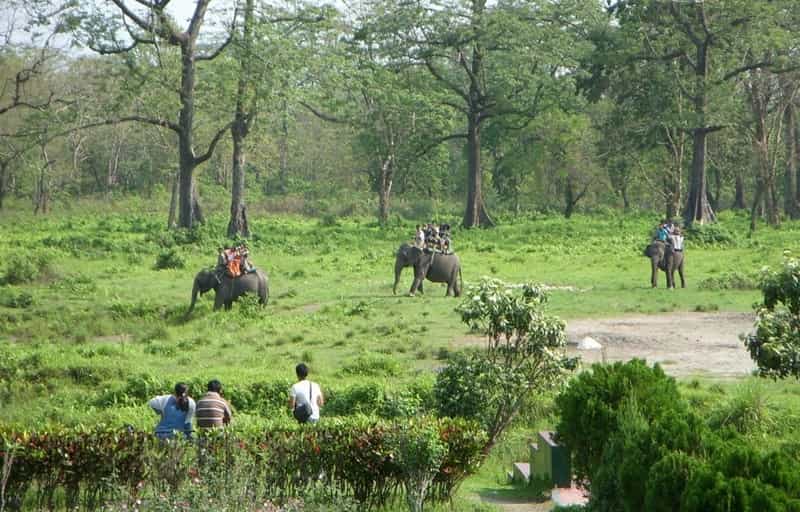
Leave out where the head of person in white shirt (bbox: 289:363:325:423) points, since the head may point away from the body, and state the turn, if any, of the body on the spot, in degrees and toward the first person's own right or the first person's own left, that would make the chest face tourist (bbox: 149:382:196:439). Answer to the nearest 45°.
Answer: approximately 90° to the first person's own left

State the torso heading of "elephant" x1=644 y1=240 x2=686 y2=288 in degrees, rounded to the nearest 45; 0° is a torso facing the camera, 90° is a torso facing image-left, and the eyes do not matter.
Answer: approximately 45°

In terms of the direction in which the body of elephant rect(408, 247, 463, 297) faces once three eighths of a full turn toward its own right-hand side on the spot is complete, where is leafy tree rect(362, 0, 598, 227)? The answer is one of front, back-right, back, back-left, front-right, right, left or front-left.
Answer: front-left

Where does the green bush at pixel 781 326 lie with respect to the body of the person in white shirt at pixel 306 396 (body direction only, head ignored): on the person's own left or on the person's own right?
on the person's own right

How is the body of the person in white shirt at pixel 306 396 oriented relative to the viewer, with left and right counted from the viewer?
facing away from the viewer

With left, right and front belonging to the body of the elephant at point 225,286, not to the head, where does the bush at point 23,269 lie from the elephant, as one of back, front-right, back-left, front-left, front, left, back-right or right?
front-right

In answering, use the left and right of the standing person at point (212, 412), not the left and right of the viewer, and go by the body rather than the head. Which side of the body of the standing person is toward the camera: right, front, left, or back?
back

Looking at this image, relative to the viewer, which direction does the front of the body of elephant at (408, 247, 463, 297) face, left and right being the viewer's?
facing to the left of the viewer

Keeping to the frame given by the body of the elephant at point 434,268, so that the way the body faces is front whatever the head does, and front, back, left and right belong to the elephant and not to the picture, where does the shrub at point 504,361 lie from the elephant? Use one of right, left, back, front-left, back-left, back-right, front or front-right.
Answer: left

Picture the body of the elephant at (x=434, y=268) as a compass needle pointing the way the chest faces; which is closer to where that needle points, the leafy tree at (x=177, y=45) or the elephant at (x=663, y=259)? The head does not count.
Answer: the leafy tree

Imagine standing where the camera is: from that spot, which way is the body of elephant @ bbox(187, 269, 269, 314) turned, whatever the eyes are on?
to the viewer's left

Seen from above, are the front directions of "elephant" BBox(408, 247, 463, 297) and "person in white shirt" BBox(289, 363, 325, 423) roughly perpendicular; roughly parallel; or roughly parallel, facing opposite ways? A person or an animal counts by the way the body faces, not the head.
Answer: roughly perpendicular

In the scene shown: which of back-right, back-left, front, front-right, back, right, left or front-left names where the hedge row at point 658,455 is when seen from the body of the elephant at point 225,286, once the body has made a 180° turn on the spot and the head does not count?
right
